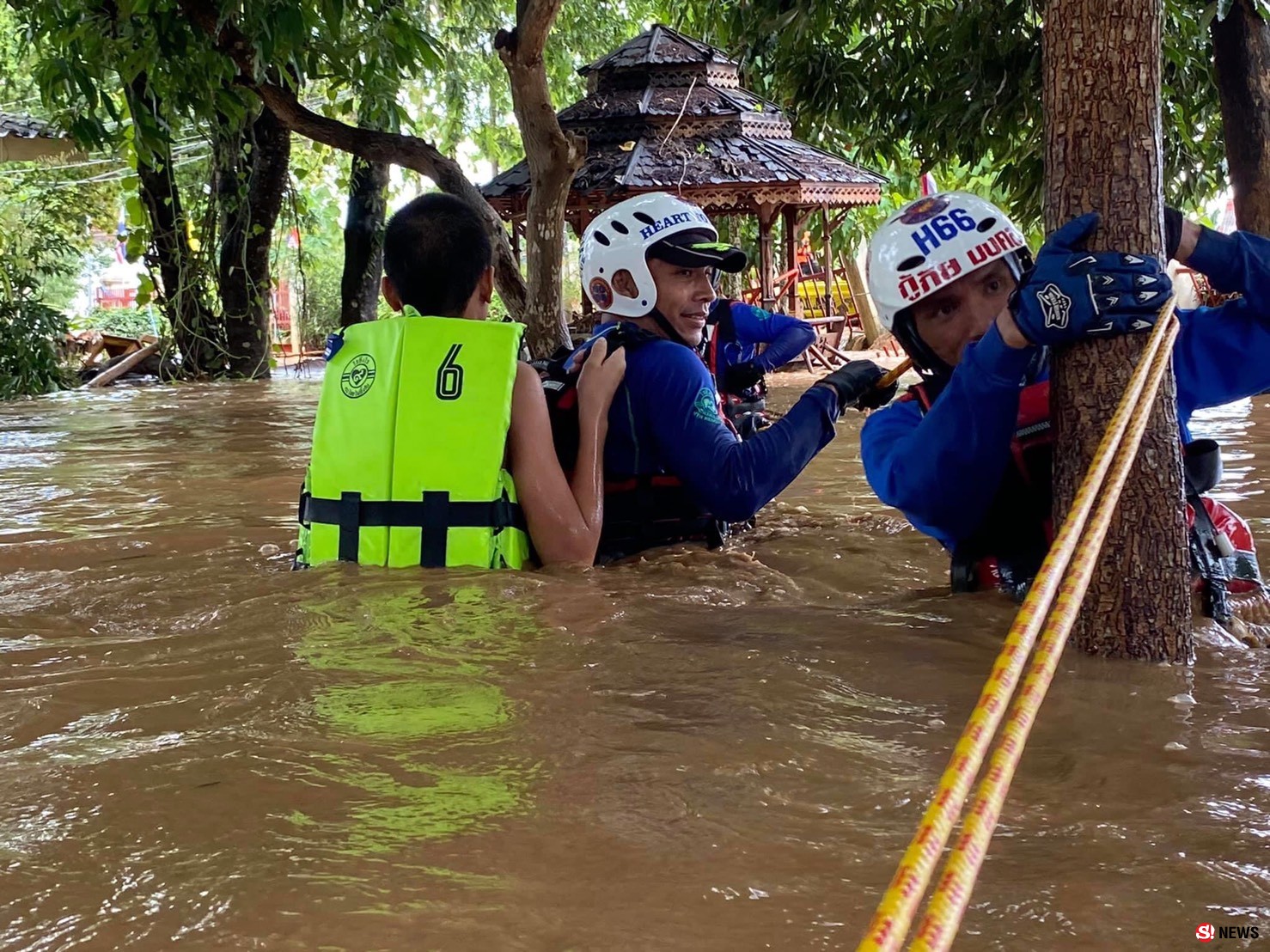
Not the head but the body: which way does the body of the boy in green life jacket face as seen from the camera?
away from the camera

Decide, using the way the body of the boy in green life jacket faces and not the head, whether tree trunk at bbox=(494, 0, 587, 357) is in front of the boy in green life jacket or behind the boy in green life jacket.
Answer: in front

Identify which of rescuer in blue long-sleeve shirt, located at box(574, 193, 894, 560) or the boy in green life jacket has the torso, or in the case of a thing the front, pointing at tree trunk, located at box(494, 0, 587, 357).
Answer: the boy in green life jacket

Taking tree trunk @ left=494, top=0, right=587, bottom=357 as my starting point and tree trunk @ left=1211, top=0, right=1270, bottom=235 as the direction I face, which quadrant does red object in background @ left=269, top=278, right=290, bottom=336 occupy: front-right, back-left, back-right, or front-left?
back-left

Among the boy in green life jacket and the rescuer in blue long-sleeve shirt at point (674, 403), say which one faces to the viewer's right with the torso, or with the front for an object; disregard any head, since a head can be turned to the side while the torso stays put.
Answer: the rescuer in blue long-sleeve shirt

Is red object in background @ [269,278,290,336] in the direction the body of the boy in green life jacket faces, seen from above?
yes

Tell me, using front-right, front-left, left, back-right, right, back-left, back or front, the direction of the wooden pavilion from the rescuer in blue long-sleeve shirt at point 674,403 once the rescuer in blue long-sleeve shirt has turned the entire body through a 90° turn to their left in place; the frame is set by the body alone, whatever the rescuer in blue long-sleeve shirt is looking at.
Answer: front

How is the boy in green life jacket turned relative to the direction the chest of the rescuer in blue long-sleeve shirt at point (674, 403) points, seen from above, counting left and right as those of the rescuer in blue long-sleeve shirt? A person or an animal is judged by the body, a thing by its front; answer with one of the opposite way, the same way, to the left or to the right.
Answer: to the left

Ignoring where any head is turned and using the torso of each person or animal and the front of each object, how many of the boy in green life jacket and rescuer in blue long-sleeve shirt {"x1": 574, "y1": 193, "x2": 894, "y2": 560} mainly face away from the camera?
1

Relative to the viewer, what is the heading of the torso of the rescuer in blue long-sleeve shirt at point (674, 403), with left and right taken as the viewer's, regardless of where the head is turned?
facing to the right of the viewer

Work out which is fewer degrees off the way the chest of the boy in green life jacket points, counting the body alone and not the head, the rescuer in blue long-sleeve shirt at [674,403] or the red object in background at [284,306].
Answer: the red object in background

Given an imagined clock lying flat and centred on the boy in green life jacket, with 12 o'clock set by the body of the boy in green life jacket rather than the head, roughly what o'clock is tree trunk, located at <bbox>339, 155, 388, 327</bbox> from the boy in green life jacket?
The tree trunk is roughly at 12 o'clock from the boy in green life jacket.

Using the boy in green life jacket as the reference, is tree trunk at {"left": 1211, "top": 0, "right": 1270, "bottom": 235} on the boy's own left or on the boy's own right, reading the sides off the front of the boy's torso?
on the boy's own right

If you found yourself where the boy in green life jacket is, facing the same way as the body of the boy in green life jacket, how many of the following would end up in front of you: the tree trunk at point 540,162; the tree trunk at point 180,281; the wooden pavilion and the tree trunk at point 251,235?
4

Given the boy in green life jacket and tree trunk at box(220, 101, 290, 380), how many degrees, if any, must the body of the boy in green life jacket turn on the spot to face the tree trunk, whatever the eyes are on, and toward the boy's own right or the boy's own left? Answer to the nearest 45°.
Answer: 0° — they already face it

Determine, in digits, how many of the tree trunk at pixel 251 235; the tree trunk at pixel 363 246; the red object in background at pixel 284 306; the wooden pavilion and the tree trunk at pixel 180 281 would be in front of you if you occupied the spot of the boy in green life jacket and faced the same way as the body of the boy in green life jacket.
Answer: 5

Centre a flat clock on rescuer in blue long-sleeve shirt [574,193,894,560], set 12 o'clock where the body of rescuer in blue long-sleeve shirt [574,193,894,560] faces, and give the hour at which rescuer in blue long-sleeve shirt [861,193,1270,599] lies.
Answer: rescuer in blue long-sleeve shirt [861,193,1270,599] is roughly at 2 o'clock from rescuer in blue long-sleeve shirt [574,193,894,560].
